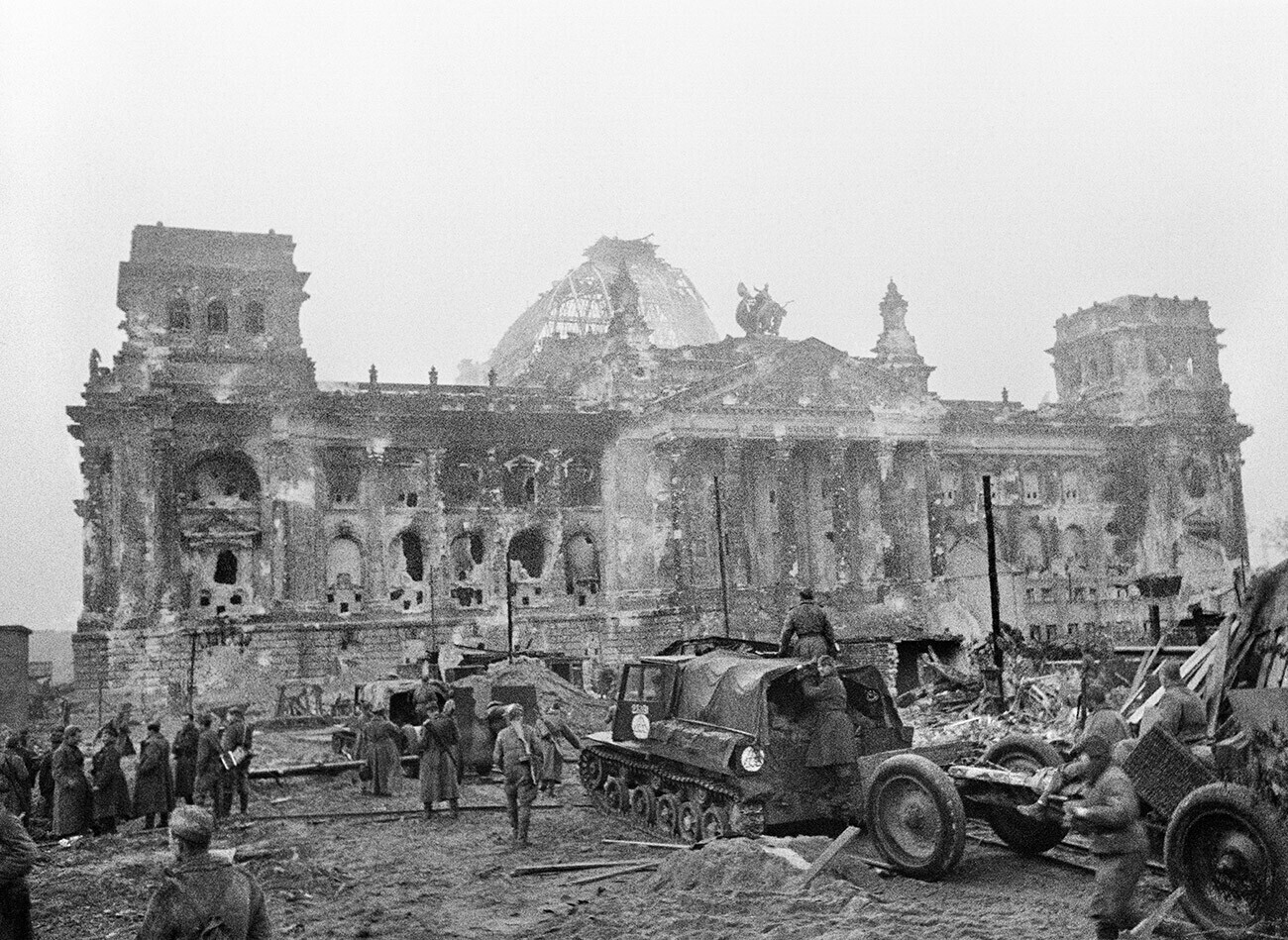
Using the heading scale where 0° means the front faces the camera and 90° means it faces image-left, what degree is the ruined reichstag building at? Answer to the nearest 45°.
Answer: approximately 315°

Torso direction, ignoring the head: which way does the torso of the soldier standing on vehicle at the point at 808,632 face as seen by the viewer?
away from the camera

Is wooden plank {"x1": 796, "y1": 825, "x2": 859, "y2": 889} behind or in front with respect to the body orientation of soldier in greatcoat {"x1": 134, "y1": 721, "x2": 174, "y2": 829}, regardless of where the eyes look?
behind

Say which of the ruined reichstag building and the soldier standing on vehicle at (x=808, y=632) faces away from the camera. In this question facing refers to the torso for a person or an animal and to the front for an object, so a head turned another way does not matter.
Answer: the soldier standing on vehicle

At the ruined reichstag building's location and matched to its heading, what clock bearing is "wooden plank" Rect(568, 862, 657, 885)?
The wooden plank is roughly at 1 o'clock from the ruined reichstag building.

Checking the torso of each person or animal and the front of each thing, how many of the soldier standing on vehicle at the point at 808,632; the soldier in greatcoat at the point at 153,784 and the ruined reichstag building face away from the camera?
2

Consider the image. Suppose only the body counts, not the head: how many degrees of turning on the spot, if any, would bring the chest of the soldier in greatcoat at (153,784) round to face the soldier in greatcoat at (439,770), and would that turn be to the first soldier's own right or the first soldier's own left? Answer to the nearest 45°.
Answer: approximately 90° to the first soldier's own right

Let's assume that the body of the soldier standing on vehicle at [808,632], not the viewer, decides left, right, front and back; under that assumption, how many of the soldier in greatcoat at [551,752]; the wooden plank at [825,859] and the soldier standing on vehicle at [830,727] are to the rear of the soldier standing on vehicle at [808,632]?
2

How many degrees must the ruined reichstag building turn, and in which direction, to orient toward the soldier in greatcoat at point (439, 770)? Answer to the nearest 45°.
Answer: approximately 45° to its right

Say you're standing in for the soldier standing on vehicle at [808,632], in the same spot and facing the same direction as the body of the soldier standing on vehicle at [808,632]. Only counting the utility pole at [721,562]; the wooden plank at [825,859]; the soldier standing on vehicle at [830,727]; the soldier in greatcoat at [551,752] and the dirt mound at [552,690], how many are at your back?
2

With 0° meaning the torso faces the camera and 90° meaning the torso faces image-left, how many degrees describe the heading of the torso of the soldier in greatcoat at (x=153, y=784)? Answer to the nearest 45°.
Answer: approximately 180°
